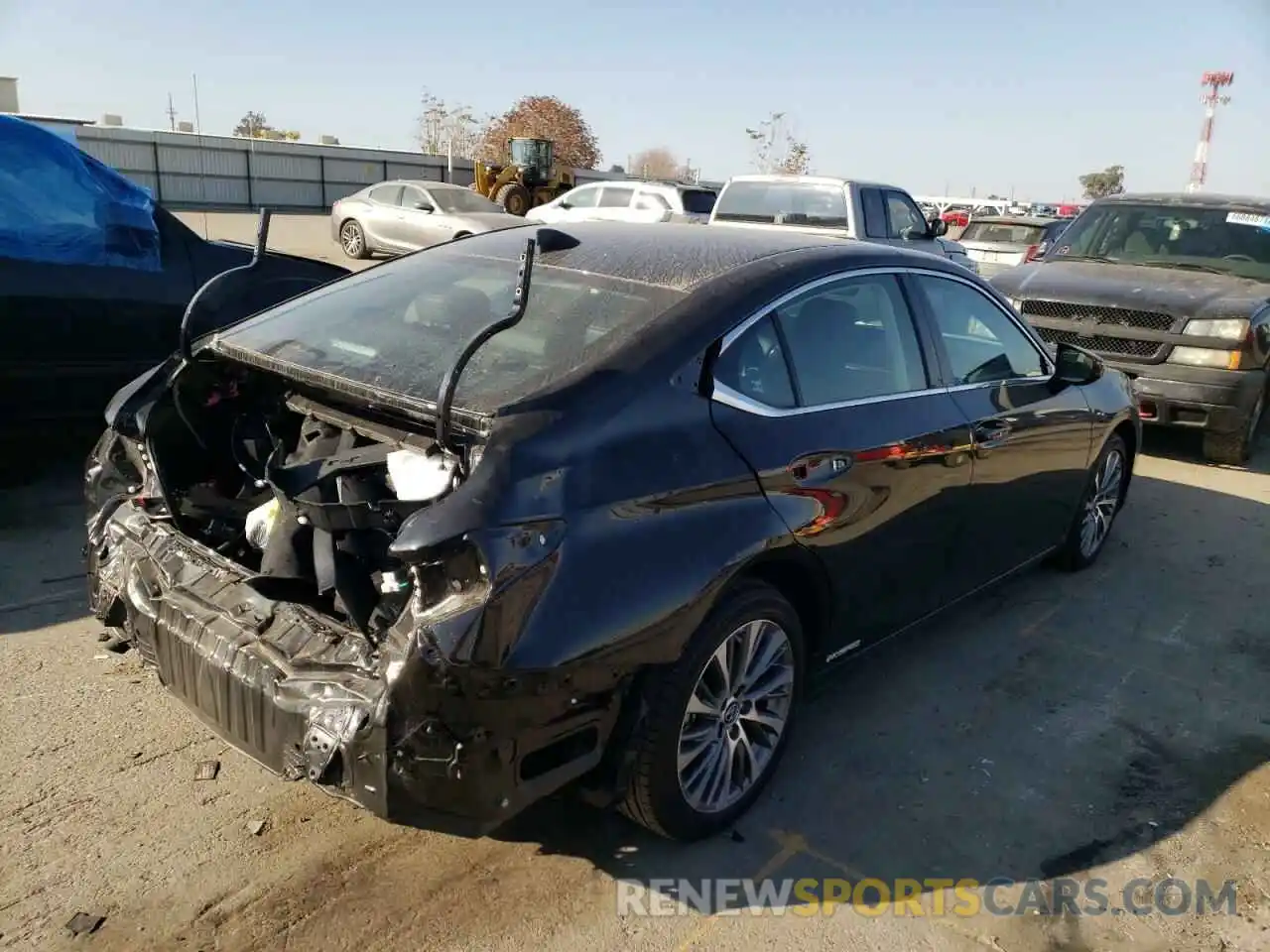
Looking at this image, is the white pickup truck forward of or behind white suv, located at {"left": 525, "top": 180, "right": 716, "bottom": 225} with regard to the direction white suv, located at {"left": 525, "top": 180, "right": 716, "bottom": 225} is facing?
behind

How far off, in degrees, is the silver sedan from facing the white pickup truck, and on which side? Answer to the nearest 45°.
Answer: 0° — it already faces it

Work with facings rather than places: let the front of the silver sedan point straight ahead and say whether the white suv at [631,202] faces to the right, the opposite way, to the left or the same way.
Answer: the opposite way

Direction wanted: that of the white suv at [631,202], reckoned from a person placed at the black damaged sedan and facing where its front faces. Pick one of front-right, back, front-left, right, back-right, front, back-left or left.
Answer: front-left

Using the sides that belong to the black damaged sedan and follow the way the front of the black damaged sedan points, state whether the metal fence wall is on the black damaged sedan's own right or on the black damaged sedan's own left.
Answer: on the black damaged sedan's own left

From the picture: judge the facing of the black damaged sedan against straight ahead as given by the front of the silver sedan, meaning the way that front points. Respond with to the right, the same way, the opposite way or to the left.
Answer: to the left

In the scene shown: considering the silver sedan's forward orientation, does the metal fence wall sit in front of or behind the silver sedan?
behind

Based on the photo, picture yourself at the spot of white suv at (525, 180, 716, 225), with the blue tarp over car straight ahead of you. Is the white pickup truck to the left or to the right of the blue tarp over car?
left

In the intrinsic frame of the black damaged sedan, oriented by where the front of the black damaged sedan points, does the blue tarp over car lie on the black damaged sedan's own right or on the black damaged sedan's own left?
on the black damaged sedan's own left

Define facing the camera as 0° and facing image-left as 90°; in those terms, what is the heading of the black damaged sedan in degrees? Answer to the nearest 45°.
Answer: approximately 225°

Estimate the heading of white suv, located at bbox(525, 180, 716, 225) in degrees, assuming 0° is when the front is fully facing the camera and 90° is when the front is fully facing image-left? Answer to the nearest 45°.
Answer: approximately 135°

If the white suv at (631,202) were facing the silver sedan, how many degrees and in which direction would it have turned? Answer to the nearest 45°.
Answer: approximately 45° to its left

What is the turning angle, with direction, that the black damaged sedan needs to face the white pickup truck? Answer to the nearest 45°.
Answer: approximately 45° to its left

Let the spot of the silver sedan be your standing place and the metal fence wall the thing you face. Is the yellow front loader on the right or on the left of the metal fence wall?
right

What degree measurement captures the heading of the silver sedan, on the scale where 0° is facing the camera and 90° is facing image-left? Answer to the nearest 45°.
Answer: approximately 315°

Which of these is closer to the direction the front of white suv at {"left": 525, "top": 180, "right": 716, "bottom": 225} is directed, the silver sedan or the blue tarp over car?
the silver sedan
